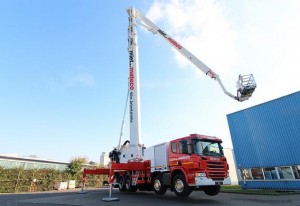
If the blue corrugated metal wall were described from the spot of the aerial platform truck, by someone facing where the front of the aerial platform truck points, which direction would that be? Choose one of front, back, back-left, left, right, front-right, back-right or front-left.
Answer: left

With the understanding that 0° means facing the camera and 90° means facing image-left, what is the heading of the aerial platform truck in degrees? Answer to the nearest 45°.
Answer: approximately 315°
